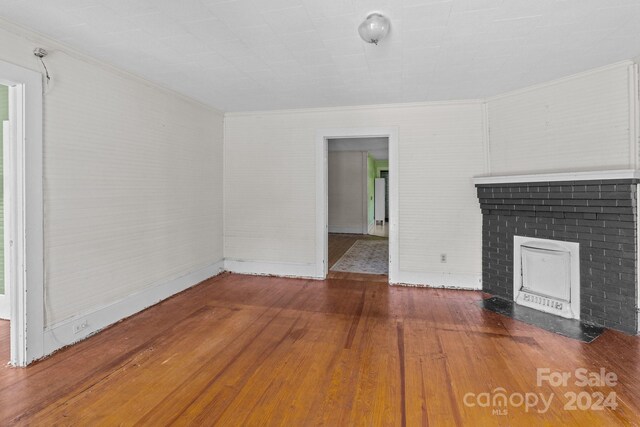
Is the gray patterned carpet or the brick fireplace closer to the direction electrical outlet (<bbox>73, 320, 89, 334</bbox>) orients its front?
the brick fireplace

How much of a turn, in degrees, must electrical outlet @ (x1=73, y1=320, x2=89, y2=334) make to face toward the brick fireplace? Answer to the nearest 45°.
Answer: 0° — it already faces it

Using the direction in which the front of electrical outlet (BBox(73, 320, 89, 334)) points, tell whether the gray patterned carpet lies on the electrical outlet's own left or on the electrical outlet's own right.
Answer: on the electrical outlet's own left

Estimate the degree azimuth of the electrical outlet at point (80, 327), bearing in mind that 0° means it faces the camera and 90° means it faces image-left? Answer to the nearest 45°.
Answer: approximately 315°
